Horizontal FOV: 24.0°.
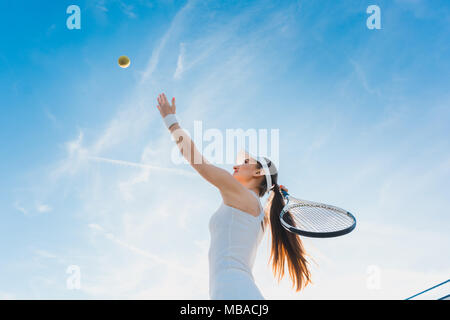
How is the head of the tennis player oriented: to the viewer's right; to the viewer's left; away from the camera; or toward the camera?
to the viewer's left

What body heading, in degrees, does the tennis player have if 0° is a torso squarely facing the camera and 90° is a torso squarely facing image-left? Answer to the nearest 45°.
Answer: approximately 90°
